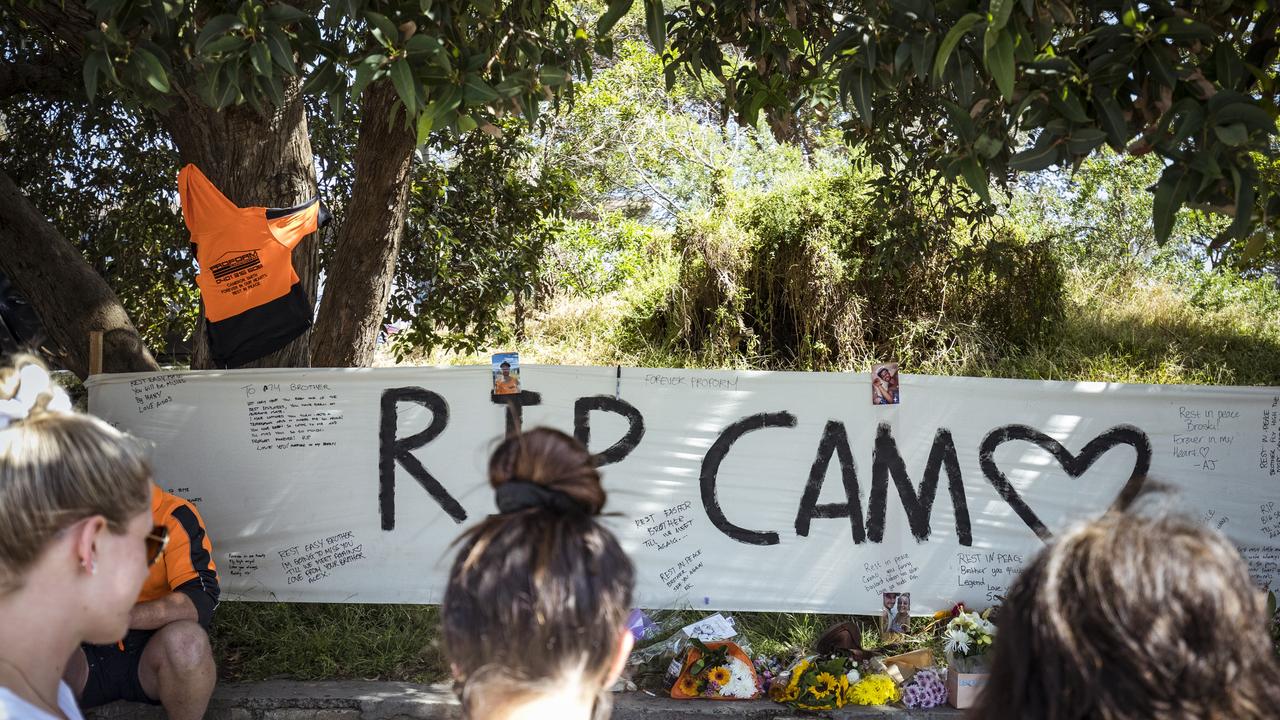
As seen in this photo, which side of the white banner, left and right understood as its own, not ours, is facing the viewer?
front

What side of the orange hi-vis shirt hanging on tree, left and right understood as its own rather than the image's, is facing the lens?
back

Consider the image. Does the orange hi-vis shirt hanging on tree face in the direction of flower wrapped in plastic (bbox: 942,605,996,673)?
no

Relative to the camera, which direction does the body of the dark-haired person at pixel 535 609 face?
away from the camera

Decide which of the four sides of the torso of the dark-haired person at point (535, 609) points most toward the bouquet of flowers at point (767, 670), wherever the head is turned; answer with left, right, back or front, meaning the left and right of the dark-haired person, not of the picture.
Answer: front

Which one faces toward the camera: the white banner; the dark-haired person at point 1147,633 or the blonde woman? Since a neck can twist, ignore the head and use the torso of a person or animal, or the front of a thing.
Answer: the white banner

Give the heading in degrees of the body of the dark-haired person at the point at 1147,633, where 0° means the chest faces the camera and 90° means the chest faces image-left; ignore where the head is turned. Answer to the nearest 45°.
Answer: approximately 180°

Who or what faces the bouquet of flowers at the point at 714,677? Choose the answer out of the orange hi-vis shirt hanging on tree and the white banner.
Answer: the white banner

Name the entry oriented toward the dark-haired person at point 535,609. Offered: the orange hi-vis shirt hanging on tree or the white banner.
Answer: the white banner

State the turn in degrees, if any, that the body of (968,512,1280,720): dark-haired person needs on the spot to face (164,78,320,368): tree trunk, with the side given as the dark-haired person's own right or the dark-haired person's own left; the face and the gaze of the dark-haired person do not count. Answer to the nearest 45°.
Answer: approximately 45° to the dark-haired person's own left

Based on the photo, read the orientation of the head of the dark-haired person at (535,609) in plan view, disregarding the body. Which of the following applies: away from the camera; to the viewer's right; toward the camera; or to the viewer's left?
away from the camera

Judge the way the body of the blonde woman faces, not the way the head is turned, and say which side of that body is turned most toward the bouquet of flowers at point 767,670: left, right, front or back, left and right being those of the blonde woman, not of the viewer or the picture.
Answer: front
